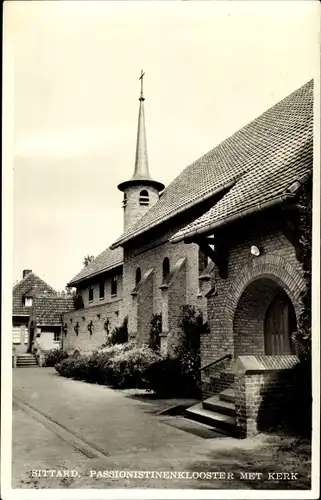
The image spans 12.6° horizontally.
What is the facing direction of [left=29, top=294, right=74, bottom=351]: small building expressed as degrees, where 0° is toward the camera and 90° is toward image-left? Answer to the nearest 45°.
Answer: approximately 0°

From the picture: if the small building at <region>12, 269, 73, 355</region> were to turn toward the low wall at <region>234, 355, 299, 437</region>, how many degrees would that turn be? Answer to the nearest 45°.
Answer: approximately 45° to its left

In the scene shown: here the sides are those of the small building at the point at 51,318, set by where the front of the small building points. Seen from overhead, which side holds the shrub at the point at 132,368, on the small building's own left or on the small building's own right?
on the small building's own left

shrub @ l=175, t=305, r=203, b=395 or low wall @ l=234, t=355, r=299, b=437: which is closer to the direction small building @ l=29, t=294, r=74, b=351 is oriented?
the low wall

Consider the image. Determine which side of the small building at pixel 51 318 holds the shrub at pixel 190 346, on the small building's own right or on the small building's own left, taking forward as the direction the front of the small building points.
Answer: on the small building's own left

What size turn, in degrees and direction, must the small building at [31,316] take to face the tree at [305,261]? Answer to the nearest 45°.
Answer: approximately 45° to its left
